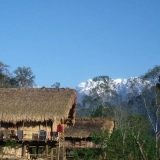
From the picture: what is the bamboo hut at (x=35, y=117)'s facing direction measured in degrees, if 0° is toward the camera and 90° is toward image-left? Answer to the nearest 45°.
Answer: approximately 0°

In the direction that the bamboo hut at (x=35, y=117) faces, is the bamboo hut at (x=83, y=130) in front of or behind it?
behind

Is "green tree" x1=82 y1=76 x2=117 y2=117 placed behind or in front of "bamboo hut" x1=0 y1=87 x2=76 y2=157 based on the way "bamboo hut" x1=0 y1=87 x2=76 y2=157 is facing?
behind
